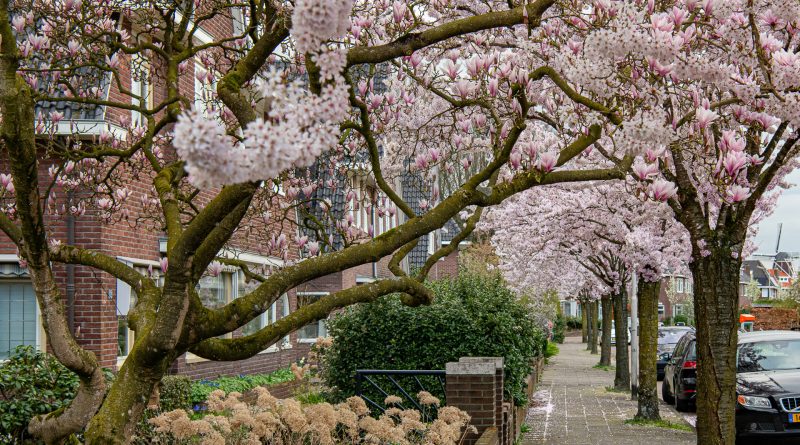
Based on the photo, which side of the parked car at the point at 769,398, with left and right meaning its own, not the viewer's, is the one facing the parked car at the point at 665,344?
back

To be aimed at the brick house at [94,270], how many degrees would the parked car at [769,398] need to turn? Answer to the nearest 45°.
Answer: approximately 90° to its right

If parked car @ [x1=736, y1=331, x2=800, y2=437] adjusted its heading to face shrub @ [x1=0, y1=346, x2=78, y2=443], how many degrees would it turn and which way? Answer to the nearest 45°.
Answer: approximately 45° to its right

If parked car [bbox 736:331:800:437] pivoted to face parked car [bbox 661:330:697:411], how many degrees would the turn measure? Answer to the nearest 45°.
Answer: approximately 180°

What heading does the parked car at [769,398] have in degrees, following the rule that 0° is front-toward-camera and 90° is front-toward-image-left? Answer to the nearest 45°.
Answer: approximately 0°

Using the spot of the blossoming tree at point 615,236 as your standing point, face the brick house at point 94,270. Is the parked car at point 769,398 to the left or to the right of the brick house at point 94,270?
left

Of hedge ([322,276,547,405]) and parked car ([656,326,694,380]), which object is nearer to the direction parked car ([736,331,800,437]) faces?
the hedge

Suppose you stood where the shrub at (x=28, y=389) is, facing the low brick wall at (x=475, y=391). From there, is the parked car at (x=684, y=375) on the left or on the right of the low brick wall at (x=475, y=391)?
left

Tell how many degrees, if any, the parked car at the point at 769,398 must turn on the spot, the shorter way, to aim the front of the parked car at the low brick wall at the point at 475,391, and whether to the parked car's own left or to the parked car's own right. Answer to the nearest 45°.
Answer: approximately 45° to the parked car's own right
